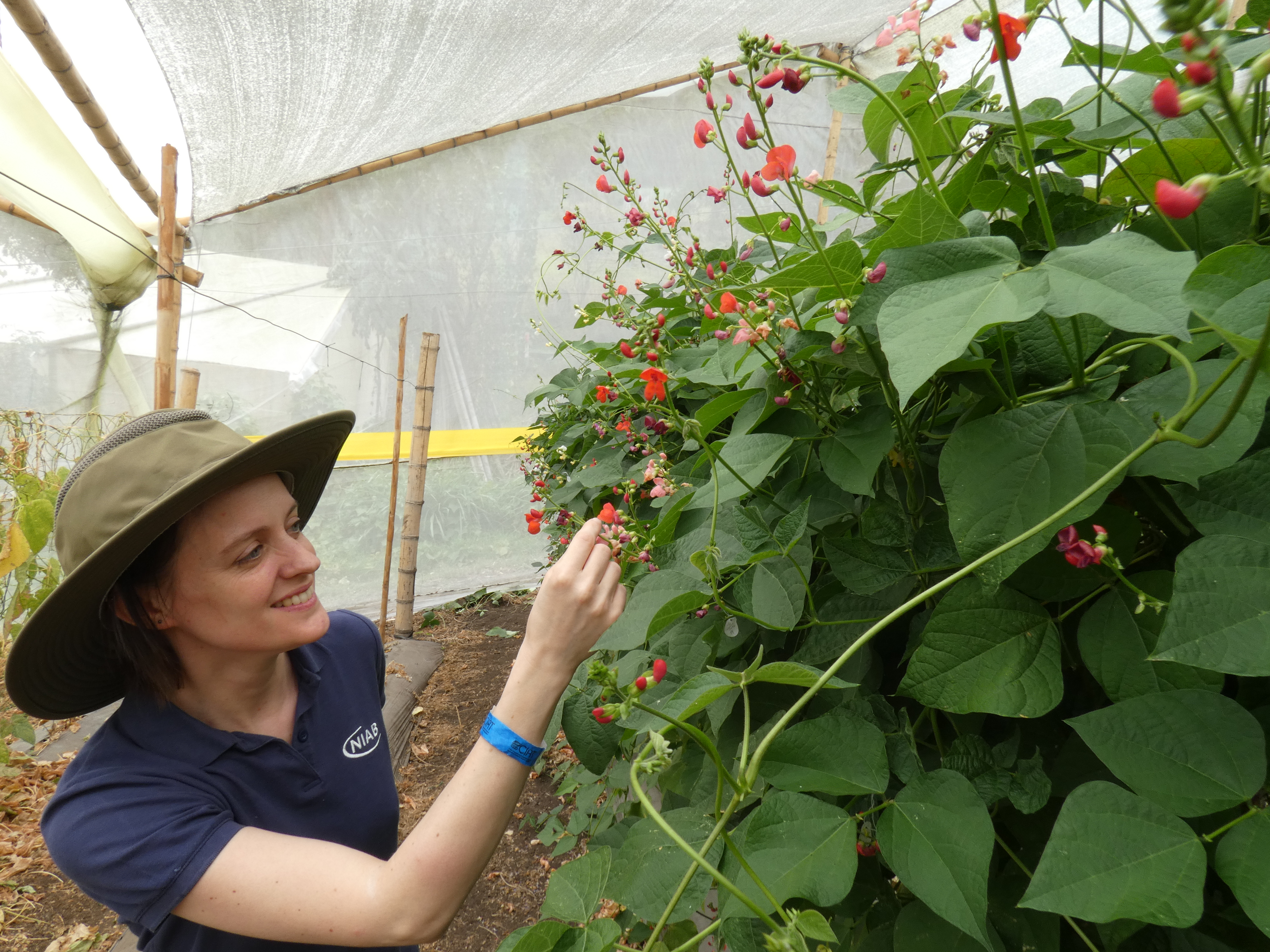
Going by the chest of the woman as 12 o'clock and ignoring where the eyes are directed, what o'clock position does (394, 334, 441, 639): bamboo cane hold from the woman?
The bamboo cane is roughly at 8 o'clock from the woman.

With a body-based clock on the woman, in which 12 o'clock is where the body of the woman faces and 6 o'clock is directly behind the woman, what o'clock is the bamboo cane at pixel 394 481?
The bamboo cane is roughly at 8 o'clock from the woman.

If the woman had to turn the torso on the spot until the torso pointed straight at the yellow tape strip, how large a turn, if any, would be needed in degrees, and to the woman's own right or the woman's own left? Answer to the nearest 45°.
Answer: approximately 135° to the woman's own left

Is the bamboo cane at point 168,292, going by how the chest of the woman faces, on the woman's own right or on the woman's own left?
on the woman's own left

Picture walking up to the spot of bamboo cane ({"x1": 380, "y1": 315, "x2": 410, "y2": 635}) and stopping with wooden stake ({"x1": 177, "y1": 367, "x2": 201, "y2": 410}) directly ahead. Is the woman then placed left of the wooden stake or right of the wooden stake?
left

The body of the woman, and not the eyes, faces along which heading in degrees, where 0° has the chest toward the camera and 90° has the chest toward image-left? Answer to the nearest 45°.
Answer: approximately 315°

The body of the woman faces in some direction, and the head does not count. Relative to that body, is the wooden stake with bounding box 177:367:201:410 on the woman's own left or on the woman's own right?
on the woman's own left
